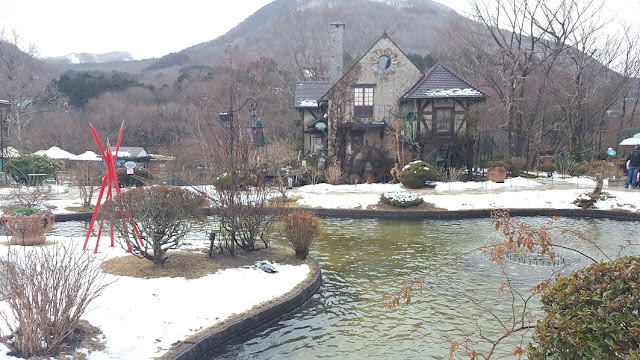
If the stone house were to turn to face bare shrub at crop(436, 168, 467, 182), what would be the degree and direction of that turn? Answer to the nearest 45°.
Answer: approximately 45° to its left

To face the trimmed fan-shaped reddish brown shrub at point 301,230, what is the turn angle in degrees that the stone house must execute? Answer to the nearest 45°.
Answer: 0° — it already faces it

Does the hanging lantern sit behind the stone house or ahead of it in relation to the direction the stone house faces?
ahead

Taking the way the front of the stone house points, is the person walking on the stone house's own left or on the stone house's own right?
on the stone house's own left

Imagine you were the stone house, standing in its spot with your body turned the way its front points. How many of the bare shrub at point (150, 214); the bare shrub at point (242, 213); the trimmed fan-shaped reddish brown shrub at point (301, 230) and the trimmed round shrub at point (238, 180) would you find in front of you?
4

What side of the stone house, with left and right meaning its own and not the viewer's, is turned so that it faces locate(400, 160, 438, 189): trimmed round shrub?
front

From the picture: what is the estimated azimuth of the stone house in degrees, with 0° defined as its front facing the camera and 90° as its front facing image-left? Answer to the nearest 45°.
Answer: approximately 0°

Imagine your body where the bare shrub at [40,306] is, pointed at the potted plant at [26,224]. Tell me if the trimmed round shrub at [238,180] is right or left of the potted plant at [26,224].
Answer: right

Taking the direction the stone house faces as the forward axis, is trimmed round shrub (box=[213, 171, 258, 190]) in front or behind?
in front

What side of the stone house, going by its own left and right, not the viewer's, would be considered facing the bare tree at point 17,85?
right

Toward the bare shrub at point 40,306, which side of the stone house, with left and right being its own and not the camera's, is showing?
front

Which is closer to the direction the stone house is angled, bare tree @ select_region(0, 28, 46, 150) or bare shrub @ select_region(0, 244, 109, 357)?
the bare shrub

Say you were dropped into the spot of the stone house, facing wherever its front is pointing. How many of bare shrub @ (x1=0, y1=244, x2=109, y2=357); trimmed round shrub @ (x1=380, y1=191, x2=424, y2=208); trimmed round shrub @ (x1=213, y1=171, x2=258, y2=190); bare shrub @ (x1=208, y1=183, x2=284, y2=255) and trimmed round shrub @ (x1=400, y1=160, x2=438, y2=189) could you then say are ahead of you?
5

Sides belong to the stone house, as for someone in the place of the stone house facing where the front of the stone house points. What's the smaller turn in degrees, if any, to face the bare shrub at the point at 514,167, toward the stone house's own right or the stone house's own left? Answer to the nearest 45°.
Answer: approximately 90° to the stone house's own left
